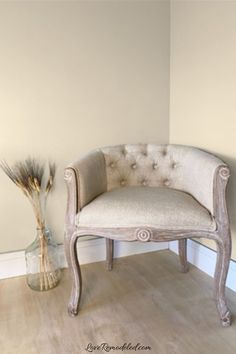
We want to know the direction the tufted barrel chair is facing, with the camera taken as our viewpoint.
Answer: facing the viewer

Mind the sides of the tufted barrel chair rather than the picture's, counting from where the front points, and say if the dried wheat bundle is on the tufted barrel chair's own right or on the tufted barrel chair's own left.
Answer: on the tufted barrel chair's own right

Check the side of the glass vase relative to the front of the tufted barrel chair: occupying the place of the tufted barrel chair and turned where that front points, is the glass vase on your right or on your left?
on your right
